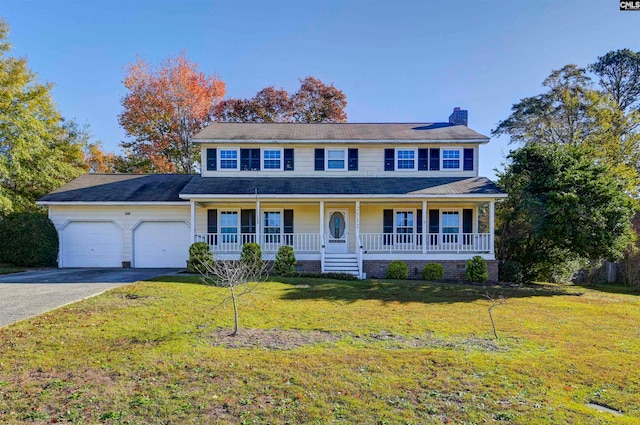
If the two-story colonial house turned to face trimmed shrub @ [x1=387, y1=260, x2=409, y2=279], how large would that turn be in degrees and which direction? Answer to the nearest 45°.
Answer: approximately 45° to its left

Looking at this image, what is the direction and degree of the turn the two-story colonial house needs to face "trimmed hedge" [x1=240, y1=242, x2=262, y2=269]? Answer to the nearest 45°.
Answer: approximately 45° to its right

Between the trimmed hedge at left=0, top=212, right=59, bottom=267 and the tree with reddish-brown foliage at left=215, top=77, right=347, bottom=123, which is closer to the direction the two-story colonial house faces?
the trimmed hedge

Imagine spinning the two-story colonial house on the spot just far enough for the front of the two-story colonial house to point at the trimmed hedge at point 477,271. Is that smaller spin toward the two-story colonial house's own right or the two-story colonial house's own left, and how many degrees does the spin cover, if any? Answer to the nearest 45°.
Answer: approximately 45° to the two-story colonial house's own left

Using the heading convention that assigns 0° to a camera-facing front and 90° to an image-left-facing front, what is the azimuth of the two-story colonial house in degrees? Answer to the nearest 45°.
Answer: approximately 0°

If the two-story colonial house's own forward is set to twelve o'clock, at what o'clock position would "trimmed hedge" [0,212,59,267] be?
The trimmed hedge is roughly at 3 o'clock from the two-story colonial house.

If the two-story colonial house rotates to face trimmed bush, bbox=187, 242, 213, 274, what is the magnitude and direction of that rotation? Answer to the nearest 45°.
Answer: approximately 45° to its right

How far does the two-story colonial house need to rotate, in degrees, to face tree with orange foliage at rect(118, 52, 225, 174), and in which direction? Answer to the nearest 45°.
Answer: approximately 135° to its right

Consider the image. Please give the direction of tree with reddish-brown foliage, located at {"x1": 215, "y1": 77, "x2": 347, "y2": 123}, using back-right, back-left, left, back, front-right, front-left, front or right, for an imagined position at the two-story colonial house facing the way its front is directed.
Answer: back
